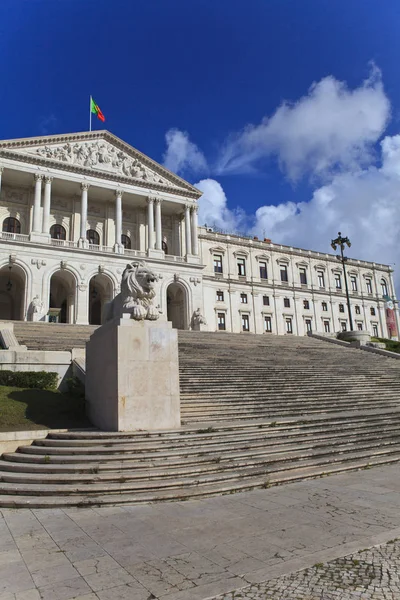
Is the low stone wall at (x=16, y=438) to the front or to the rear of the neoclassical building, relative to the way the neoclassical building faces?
to the front

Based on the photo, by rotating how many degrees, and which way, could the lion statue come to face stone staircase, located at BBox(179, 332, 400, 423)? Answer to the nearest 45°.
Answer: approximately 90° to its left

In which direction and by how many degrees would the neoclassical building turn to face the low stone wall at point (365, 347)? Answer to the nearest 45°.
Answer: approximately 45° to its left

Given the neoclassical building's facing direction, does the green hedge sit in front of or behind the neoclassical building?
in front

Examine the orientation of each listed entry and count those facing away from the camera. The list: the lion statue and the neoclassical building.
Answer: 0

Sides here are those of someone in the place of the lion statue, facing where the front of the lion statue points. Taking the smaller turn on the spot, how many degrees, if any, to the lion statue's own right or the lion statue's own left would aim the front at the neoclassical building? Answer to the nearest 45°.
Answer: approximately 135° to the lion statue's own left

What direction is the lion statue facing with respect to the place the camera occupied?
facing the viewer and to the right of the viewer
